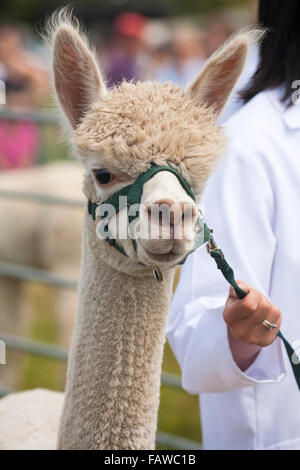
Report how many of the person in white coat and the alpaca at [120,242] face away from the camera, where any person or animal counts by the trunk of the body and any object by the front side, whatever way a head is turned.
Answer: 0

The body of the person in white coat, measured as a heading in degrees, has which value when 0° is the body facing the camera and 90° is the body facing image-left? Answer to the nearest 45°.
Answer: approximately 0°

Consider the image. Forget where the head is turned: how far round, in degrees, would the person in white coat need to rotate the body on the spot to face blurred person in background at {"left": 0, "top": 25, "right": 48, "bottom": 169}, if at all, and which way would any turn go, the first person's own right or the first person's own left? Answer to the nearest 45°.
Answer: approximately 135° to the first person's own right
